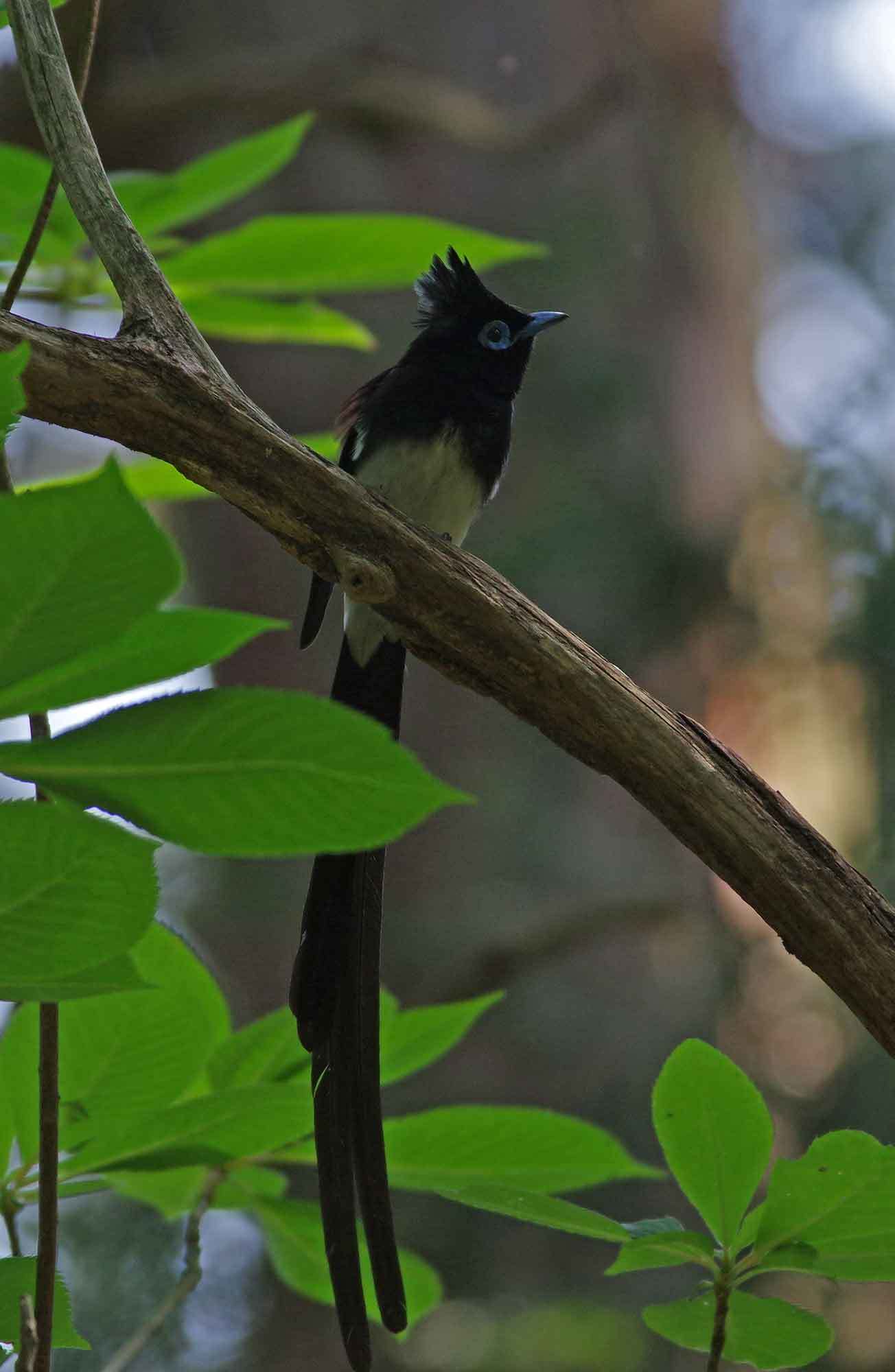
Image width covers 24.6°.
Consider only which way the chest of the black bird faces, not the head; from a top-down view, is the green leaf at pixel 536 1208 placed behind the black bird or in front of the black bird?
in front

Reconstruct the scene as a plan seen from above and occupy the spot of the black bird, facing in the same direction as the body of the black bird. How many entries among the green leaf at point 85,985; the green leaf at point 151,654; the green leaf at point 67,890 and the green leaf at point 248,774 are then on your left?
0

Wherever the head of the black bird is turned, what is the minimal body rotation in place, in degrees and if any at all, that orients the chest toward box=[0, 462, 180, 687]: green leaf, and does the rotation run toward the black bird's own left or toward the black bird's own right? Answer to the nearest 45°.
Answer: approximately 45° to the black bird's own right

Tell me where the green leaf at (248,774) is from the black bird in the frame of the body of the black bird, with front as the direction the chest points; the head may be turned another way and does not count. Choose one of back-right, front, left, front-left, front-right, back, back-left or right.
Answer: front-right

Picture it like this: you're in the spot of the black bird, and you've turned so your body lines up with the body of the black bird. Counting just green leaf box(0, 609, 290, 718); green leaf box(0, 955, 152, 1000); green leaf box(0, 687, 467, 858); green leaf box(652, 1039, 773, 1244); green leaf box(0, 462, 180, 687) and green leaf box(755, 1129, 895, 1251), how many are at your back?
0

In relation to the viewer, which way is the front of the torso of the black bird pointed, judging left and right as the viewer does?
facing the viewer and to the right of the viewer

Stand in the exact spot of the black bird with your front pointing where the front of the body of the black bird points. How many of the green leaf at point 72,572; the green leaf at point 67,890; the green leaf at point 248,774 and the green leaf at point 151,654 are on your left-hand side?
0

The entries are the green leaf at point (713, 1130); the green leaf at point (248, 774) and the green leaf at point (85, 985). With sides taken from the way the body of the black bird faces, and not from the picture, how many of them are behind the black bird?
0

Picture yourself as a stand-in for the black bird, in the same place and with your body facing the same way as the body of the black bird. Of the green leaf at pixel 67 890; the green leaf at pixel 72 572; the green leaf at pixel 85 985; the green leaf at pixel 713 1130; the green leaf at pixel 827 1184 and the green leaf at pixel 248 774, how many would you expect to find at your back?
0

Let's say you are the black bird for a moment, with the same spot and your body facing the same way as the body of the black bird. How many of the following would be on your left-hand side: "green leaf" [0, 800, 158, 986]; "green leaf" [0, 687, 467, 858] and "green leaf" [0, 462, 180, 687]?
0

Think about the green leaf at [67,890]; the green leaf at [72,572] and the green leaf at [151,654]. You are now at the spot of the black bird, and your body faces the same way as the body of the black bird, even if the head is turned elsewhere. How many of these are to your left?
0

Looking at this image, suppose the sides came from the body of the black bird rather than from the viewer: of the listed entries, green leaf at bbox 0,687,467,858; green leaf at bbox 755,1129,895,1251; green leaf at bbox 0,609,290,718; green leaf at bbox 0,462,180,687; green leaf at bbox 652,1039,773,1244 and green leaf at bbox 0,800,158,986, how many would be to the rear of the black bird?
0
